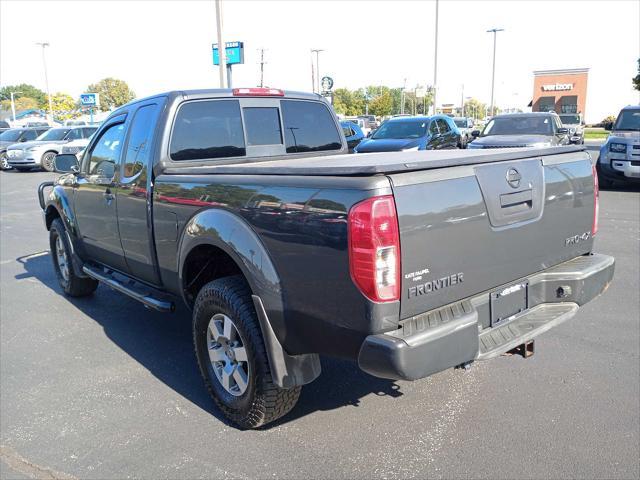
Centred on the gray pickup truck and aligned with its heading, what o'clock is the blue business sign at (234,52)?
The blue business sign is roughly at 1 o'clock from the gray pickup truck.

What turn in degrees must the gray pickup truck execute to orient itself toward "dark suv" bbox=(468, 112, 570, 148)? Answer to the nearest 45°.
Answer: approximately 90° to its right

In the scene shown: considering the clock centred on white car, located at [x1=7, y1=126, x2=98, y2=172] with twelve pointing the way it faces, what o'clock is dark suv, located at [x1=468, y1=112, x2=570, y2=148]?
The dark suv is roughly at 9 o'clock from the white car.

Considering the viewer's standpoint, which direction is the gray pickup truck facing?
facing away from the viewer and to the left of the viewer

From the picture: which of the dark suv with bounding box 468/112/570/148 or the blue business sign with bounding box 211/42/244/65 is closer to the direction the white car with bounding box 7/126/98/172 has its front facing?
the dark suv

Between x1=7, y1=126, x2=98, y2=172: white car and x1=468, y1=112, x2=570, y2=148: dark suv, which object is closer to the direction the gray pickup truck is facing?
the white car
